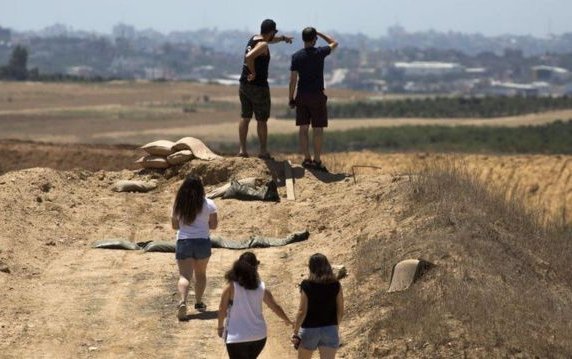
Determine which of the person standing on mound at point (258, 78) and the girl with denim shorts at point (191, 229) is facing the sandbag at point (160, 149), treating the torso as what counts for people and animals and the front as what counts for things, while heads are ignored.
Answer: the girl with denim shorts

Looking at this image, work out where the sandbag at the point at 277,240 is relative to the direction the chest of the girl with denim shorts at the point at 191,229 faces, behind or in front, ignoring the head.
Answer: in front

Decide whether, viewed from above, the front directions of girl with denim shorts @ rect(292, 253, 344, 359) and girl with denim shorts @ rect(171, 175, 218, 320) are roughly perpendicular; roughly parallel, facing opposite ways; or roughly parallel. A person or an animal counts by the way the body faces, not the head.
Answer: roughly parallel

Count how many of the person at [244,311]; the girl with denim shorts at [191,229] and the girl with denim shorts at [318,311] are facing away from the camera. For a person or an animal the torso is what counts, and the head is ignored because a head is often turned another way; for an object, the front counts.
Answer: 3

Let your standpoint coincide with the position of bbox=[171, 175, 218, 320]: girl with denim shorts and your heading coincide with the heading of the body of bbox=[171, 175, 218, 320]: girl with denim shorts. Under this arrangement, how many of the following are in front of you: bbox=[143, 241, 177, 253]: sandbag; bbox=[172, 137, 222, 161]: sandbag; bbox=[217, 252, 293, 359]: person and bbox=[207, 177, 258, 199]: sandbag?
3

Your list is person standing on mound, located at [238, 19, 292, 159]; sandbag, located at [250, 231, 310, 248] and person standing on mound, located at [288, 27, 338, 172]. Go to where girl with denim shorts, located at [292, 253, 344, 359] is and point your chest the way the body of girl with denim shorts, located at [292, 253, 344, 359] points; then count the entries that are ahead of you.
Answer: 3

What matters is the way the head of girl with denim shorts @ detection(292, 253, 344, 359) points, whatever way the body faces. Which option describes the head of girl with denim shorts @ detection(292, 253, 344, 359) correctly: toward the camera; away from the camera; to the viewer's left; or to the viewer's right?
away from the camera

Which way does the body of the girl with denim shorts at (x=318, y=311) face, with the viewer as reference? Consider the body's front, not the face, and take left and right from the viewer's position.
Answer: facing away from the viewer

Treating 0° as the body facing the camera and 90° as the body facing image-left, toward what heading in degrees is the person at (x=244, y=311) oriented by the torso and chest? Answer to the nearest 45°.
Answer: approximately 180°

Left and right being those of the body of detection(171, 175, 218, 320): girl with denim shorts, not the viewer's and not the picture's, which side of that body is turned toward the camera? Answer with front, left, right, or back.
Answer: back

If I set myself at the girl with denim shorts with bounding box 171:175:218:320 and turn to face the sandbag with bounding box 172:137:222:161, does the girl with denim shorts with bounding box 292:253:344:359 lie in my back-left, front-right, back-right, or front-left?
back-right

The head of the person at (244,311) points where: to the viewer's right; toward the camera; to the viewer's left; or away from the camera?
away from the camera

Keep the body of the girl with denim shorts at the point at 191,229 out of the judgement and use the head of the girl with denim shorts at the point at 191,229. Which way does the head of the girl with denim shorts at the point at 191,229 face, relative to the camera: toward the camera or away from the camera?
away from the camera

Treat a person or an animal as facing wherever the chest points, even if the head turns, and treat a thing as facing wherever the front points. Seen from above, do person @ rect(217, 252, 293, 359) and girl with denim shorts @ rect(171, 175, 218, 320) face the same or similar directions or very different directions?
same or similar directions

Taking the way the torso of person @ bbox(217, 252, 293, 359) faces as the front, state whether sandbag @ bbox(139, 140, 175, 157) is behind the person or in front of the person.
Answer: in front

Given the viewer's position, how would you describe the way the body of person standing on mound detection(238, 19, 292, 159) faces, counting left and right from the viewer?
facing away from the viewer and to the right of the viewer

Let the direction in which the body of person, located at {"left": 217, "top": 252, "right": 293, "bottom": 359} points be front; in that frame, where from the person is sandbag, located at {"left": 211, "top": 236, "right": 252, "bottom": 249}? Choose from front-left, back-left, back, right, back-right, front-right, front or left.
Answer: front

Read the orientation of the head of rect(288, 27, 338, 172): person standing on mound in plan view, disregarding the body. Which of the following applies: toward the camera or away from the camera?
away from the camera
